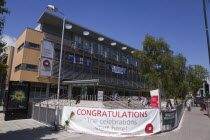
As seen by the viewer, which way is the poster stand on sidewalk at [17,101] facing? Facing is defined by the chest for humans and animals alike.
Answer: toward the camera

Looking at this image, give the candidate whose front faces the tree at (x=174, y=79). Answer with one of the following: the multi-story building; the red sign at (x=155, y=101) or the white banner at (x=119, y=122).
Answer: the multi-story building

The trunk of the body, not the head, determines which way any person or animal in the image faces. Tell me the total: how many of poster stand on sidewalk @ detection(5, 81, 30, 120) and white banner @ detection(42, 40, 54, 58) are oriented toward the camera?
2

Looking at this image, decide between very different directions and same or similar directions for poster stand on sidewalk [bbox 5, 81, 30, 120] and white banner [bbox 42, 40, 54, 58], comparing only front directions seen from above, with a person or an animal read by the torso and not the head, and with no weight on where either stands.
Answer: same or similar directions

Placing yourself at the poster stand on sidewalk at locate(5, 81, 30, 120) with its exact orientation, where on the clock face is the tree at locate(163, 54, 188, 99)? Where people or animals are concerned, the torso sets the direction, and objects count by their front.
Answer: The tree is roughly at 9 o'clock from the poster stand on sidewalk.

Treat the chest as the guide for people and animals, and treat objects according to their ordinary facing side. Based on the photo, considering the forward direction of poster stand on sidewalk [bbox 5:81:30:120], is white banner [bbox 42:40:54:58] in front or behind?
behind

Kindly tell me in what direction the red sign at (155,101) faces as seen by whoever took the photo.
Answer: facing the viewer

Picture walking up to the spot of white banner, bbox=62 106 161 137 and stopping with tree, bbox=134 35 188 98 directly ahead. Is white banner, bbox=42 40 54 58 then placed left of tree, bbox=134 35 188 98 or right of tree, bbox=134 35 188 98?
left

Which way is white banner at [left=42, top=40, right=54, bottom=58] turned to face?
toward the camera

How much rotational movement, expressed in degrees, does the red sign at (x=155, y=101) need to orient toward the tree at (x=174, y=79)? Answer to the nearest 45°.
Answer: approximately 180°

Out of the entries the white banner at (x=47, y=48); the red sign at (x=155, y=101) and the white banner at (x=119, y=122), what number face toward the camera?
3

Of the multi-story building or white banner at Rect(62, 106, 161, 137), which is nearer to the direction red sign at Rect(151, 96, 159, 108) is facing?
the white banner

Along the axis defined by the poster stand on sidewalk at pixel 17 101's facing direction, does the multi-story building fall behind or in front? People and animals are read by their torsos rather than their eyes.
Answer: behind

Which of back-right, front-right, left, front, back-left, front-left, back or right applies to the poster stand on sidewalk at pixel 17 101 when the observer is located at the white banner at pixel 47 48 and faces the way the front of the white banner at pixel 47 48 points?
front

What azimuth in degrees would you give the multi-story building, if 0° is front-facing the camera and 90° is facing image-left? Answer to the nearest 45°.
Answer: approximately 315°

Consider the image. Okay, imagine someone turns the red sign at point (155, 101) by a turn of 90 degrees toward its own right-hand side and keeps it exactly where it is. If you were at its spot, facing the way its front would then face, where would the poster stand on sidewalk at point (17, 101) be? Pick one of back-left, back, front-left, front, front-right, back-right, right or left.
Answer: front
